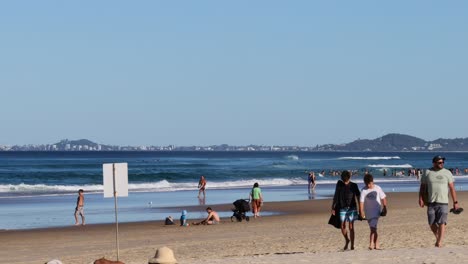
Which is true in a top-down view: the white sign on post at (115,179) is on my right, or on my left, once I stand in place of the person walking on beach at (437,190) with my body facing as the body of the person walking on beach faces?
on my right

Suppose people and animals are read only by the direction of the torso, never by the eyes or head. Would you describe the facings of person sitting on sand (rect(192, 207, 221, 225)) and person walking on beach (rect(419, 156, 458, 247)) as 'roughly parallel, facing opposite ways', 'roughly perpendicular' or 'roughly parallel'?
roughly perpendicular

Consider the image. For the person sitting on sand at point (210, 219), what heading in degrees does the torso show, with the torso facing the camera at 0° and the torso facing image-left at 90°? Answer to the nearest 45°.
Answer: approximately 90°

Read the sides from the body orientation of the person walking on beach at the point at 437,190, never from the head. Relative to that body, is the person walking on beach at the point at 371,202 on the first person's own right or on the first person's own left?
on the first person's own right

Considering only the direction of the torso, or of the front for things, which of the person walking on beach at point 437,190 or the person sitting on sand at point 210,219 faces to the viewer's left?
the person sitting on sand

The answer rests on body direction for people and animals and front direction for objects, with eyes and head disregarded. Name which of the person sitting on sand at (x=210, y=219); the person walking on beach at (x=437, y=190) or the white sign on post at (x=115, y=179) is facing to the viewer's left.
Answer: the person sitting on sand

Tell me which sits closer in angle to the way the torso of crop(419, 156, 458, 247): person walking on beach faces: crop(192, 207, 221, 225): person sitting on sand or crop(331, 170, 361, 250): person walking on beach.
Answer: the person walking on beach

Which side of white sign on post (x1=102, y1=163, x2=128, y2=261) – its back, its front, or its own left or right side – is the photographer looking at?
back

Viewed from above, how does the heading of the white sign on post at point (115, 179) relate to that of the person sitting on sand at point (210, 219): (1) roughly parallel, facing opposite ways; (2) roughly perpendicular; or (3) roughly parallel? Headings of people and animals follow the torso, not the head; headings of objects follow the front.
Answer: roughly perpendicular

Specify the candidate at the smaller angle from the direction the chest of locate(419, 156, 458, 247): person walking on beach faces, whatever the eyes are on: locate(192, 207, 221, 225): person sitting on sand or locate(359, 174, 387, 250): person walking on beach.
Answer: the person walking on beach

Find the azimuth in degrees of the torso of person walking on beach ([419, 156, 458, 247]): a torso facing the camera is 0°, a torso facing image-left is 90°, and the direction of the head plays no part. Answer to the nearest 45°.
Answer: approximately 0°

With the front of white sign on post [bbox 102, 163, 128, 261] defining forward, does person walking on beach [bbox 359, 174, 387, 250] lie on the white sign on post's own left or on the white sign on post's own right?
on the white sign on post's own right

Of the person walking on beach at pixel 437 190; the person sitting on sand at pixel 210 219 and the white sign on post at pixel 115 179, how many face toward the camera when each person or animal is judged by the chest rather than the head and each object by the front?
1

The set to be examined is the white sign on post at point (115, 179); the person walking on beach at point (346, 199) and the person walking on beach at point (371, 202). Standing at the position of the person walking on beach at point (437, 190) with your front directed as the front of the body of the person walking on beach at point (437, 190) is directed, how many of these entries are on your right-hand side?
3

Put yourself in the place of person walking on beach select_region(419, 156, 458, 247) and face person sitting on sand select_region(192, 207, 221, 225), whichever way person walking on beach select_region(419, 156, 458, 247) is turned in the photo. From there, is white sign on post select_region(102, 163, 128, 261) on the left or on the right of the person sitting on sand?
left
